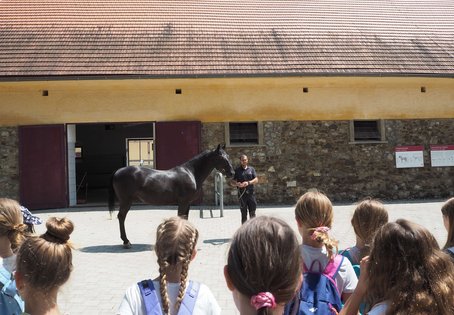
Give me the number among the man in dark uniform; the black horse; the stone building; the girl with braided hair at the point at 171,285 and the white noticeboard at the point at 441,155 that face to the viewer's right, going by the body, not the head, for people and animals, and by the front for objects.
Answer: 1

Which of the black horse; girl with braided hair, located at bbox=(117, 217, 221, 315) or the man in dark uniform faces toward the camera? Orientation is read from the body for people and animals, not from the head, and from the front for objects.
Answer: the man in dark uniform

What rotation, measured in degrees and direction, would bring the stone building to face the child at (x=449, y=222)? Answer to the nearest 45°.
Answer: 0° — it already faces them

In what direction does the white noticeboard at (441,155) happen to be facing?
toward the camera

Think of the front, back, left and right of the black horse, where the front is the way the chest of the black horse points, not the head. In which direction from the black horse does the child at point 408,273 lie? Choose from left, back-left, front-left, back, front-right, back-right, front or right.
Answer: right

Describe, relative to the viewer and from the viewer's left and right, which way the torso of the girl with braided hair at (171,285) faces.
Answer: facing away from the viewer

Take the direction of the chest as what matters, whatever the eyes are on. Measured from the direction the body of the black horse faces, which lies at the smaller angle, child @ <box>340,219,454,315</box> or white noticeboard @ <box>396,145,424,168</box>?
the white noticeboard

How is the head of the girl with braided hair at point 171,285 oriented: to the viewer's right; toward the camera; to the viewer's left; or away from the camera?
away from the camera

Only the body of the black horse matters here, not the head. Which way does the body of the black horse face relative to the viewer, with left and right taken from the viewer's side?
facing to the right of the viewer

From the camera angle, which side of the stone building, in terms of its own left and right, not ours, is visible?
front

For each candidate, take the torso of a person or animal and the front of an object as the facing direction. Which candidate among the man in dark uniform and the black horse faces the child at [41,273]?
the man in dark uniform

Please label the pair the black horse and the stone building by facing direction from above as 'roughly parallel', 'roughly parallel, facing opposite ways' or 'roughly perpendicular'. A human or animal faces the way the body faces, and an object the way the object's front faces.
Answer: roughly perpendicular

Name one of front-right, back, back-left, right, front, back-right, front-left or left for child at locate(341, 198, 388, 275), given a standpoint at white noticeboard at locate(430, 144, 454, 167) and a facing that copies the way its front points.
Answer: front

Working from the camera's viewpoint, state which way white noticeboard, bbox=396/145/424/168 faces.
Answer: facing the viewer

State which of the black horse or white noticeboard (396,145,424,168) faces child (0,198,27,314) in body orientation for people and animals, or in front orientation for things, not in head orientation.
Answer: the white noticeboard
